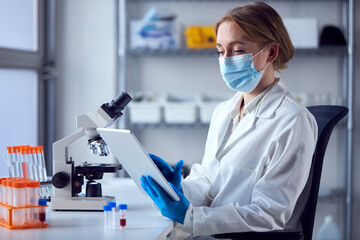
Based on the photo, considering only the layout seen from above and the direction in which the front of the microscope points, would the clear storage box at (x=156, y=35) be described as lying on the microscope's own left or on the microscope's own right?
on the microscope's own left

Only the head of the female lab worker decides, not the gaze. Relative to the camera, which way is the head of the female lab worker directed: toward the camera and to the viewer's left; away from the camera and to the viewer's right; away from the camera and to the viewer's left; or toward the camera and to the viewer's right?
toward the camera and to the viewer's left

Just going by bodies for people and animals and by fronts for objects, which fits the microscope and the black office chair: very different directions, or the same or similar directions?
very different directions

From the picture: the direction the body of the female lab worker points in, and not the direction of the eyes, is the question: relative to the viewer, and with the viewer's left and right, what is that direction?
facing the viewer and to the left of the viewer

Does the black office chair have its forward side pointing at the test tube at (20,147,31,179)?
yes

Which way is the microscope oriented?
to the viewer's right

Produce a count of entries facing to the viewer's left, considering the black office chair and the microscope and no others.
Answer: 1

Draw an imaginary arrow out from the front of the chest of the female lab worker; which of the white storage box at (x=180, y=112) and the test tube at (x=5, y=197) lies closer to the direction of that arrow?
the test tube

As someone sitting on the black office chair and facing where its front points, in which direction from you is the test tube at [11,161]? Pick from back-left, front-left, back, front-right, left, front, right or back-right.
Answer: front

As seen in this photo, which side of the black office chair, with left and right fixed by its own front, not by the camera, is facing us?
left
